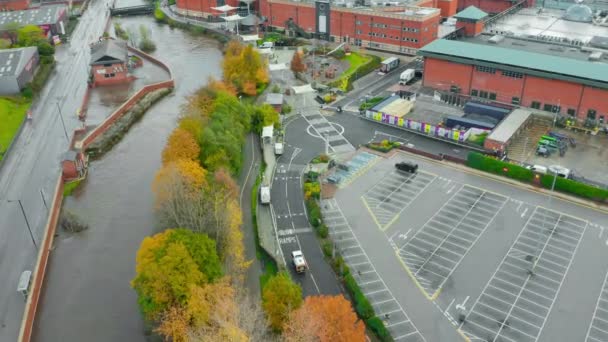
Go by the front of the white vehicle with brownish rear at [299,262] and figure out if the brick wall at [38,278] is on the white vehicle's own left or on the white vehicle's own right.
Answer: on the white vehicle's own left

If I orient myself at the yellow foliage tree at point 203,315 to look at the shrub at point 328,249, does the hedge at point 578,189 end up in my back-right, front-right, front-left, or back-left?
front-right

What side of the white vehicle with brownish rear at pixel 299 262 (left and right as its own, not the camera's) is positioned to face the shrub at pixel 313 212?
front

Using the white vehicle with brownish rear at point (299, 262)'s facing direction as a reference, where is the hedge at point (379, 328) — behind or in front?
behind

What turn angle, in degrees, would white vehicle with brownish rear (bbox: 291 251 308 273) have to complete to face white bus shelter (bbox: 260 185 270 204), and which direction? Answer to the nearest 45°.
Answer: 0° — it already faces it

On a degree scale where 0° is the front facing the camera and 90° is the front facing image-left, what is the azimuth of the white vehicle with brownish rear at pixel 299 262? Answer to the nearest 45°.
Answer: approximately 180°

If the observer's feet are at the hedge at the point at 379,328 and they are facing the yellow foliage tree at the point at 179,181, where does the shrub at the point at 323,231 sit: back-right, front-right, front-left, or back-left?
front-right

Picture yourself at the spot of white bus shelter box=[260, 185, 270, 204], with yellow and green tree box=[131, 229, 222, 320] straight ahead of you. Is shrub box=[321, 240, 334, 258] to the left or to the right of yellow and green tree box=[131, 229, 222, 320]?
left

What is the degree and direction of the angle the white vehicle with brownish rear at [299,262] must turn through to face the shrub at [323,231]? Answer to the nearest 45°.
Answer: approximately 45° to its right
